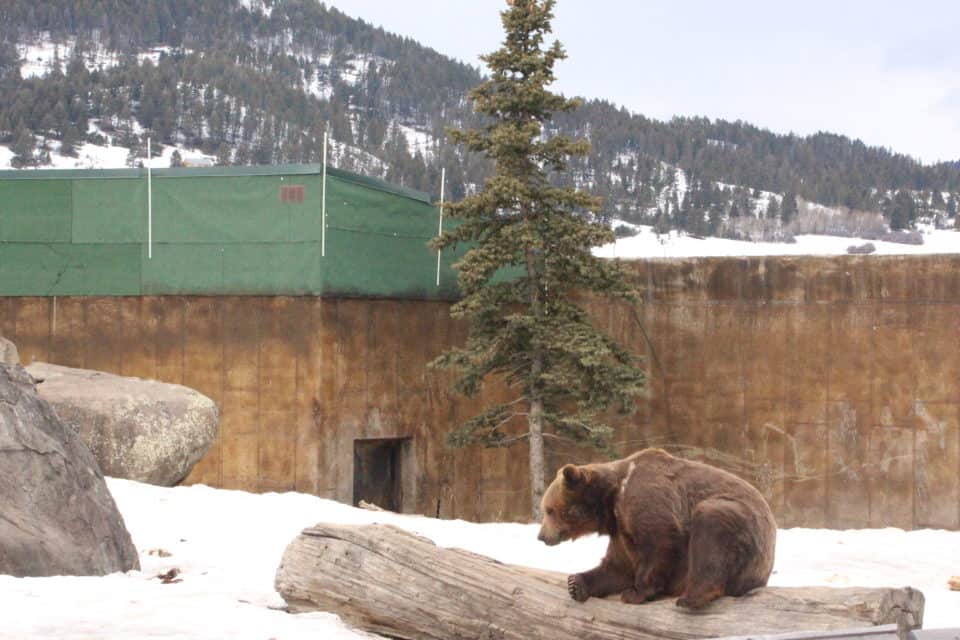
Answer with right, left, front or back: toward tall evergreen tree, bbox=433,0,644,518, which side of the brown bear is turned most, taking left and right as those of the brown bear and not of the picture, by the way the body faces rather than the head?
right

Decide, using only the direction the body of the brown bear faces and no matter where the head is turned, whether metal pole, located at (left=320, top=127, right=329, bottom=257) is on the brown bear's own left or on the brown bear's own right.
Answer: on the brown bear's own right

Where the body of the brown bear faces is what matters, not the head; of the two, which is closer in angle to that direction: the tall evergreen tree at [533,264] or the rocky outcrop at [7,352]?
the rocky outcrop

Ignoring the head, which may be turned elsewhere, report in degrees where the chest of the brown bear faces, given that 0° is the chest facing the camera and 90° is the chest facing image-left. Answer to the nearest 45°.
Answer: approximately 90°

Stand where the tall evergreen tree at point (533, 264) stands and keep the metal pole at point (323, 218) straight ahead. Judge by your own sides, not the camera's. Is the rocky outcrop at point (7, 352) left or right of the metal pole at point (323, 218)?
left

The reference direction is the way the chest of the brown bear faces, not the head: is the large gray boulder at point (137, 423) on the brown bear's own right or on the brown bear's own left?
on the brown bear's own right

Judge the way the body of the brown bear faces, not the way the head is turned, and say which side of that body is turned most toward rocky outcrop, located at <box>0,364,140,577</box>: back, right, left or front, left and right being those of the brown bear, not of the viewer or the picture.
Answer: front

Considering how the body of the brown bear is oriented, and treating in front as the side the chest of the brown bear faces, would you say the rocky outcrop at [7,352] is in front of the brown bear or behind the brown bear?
in front

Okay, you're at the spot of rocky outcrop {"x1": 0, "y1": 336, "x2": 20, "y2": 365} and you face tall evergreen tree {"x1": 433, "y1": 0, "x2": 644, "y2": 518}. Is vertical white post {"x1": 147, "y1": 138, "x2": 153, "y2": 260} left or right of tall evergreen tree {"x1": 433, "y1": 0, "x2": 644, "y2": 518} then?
left

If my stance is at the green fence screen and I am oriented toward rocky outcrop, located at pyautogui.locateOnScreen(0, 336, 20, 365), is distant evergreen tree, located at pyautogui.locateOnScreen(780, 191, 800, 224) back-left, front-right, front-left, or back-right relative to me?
back-left

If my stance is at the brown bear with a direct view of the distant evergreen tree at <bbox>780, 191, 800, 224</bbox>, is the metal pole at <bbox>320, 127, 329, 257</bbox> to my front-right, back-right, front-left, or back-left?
front-left

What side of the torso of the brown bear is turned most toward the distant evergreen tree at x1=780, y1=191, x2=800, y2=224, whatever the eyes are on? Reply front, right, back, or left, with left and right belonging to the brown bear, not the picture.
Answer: right

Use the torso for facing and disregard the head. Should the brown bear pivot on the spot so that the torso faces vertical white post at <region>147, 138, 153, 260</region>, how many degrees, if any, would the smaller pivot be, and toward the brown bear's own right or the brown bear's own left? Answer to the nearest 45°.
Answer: approximately 45° to the brown bear's own right

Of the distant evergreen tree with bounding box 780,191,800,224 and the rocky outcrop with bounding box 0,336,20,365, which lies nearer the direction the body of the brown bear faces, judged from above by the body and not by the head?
the rocky outcrop

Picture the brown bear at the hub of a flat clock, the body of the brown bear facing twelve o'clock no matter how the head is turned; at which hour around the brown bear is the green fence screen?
The green fence screen is roughly at 2 o'clock from the brown bear.
